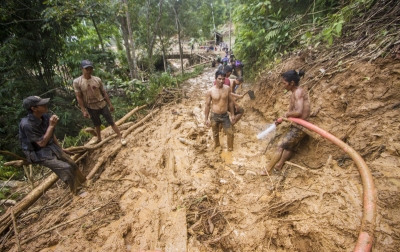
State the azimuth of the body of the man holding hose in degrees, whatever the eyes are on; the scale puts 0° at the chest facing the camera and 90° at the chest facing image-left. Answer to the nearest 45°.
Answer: approximately 90°

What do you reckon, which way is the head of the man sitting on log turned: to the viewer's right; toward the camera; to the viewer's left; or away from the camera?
to the viewer's right

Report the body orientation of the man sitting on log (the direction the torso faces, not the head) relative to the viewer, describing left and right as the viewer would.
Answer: facing to the right of the viewer

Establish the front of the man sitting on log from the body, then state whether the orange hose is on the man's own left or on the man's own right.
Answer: on the man's own right

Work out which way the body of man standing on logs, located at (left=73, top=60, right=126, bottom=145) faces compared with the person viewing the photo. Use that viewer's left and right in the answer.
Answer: facing the viewer

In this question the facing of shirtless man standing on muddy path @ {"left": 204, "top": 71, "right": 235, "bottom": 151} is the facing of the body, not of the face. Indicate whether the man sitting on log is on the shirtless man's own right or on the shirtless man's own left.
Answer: on the shirtless man's own right

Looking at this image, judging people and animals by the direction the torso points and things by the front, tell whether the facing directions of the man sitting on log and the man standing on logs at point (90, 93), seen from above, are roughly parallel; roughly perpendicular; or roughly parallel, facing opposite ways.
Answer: roughly perpendicular

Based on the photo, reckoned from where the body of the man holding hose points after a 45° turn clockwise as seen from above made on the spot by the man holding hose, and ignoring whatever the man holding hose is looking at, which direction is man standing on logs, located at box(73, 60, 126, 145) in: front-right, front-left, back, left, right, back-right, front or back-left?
front-left

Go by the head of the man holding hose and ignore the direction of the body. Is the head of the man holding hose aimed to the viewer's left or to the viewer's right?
to the viewer's left

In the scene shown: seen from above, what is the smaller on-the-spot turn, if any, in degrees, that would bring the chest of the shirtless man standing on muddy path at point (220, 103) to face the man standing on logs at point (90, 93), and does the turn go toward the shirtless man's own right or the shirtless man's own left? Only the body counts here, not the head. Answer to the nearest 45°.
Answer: approximately 90° to the shirtless man's own right

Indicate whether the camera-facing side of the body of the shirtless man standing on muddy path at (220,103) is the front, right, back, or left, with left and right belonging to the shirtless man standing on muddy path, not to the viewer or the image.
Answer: front

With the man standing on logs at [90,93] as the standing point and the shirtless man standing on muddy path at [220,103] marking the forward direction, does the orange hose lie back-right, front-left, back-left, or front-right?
front-right

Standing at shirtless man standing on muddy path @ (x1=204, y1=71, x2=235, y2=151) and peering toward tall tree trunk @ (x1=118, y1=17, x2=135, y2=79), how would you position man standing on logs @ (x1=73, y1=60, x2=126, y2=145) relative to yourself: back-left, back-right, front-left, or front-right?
front-left

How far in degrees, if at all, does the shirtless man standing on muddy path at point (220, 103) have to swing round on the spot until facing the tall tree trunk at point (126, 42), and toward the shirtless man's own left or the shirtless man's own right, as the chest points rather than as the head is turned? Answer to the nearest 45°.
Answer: approximately 135° to the shirtless man's own right
